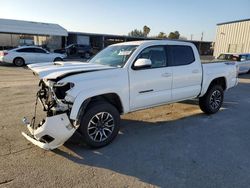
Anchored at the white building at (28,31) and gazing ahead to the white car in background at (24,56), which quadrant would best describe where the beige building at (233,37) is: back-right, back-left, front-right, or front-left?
front-left

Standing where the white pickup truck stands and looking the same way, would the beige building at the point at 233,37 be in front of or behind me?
behind

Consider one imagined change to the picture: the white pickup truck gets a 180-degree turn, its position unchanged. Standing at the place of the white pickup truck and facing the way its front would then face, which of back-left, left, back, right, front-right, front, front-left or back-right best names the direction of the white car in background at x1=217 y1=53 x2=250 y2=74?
front

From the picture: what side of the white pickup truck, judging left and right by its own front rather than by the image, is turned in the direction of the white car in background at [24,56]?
right

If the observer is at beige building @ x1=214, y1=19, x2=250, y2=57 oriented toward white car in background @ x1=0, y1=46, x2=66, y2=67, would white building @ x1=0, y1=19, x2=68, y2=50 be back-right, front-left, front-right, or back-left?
front-right

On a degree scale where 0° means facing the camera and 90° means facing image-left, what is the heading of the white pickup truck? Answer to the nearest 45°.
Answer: approximately 45°
